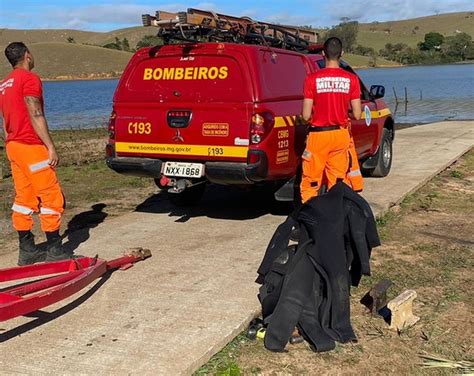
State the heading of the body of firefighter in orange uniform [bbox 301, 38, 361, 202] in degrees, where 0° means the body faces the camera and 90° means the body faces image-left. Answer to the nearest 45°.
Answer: approximately 180°

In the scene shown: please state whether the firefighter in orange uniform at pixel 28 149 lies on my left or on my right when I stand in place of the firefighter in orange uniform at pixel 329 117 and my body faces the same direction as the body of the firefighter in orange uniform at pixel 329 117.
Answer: on my left

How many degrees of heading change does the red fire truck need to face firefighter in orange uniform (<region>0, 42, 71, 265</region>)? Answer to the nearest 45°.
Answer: approximately 180°

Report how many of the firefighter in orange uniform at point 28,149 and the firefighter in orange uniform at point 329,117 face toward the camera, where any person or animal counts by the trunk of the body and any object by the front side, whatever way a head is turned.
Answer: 0

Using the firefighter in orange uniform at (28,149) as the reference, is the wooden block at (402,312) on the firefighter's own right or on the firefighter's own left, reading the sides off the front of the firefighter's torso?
on the firefighter's own right

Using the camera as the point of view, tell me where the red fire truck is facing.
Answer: facing away from the viewer and to the right of the viewer

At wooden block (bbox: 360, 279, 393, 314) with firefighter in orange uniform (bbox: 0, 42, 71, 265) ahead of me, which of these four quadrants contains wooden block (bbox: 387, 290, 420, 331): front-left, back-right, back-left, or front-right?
back-left

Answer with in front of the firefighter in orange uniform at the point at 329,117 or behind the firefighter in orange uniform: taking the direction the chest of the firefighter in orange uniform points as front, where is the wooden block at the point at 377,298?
behind

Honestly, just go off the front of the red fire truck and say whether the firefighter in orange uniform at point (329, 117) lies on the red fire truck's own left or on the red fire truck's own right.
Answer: on the red fire truck's own right

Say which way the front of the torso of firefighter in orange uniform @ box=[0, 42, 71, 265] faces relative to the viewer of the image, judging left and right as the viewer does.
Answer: facing away from the viewer and to the right of the viewer

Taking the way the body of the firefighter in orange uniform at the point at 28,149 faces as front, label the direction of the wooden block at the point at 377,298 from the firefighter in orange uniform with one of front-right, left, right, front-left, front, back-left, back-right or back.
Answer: right

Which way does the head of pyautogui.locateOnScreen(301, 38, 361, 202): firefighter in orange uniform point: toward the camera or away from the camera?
away from the camera
